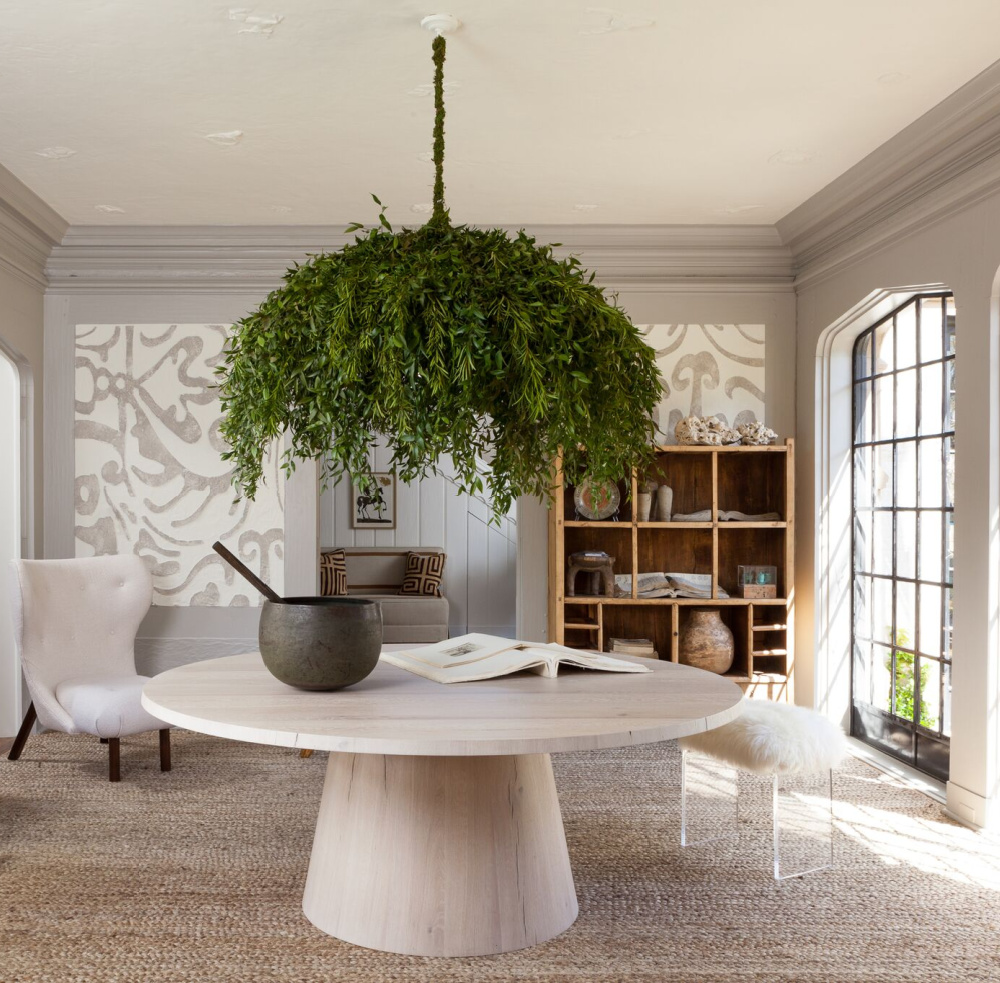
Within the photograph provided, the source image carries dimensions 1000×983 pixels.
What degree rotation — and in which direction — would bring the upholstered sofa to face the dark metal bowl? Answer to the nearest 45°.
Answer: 0° — it already faces it

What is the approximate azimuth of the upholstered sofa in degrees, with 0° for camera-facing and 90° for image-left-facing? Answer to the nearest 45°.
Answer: approximately 0°

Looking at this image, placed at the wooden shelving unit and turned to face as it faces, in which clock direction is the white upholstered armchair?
The white upholstered armchair is roughly at 2 o'clock from the wooden shelving unit.

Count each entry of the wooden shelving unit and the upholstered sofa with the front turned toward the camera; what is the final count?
2

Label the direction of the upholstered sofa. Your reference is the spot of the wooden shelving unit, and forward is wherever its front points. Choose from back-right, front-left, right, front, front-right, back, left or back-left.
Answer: back-right

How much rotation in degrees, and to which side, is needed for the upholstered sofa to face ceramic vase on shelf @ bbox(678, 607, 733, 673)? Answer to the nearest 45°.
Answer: approximately 45° to its left

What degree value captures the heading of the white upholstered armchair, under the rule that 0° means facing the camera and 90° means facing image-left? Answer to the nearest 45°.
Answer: approximately 315°

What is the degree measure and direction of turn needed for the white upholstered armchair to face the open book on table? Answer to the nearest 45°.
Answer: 0° — it already faces it

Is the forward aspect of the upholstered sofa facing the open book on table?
yes

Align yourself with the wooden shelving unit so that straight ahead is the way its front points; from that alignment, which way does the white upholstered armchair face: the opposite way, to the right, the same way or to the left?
to the left

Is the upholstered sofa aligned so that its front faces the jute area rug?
yes

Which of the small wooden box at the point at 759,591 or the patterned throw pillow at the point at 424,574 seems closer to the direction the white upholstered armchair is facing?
the small wooden box
